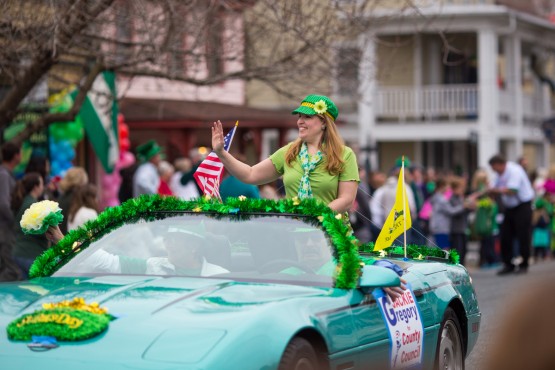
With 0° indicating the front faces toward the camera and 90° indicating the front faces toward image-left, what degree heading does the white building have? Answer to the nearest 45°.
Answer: approximately 0°

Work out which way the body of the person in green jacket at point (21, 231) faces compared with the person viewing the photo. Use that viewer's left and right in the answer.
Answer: facing to the right of the viewer

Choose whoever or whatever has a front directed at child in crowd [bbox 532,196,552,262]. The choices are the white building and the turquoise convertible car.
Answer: the white building

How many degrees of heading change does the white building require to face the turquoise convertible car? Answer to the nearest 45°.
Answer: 0° — it already faces it

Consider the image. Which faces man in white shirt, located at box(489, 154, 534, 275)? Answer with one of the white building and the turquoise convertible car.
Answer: the white building

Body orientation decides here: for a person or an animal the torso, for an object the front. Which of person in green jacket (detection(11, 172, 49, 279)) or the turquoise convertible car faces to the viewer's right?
the person in green jacket

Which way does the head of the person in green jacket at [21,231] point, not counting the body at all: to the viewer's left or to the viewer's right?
to the viewer's right
